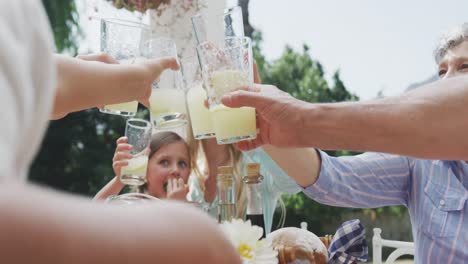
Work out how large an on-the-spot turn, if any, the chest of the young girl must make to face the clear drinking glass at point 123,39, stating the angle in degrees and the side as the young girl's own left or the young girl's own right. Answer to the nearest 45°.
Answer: approximately 45° to the young girl's own right

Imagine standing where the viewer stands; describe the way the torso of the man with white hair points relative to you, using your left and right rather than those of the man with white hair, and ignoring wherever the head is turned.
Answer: facing the viewer and to the left of the viewer

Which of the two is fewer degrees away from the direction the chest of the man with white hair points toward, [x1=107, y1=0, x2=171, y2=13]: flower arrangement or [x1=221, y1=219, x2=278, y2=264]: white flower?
the white flower

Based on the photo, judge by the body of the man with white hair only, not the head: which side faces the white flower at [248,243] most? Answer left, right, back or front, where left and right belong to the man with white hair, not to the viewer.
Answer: front

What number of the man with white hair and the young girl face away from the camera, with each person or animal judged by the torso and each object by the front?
0

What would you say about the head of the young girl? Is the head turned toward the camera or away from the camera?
toward the camera

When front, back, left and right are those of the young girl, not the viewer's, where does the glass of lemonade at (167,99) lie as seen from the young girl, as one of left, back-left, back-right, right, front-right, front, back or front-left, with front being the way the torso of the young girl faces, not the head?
front-right

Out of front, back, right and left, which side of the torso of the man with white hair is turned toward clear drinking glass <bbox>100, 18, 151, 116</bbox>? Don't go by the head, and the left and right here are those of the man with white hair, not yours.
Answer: front

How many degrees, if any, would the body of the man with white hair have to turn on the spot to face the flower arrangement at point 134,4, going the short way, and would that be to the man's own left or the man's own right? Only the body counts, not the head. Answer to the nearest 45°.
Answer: approximately 90° to the man's own right

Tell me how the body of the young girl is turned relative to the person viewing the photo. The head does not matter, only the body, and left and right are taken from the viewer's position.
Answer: facing the viewer and to the right of the viewer

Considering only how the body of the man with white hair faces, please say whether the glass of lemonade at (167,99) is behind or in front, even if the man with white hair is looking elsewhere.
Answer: in front

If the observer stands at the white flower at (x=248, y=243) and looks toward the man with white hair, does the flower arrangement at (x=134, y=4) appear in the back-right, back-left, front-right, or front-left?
front-left
